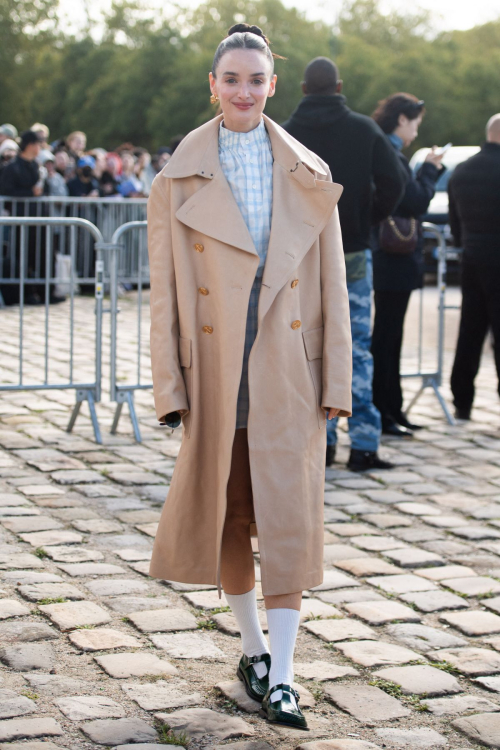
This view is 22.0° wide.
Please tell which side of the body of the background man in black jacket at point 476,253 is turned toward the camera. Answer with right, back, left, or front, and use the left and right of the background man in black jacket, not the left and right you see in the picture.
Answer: back

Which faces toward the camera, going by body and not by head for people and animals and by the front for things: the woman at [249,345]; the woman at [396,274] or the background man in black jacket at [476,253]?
the woman at [249,345]

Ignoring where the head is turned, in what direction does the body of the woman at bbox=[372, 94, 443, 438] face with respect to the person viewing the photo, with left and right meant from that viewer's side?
facing to the right of the viewer

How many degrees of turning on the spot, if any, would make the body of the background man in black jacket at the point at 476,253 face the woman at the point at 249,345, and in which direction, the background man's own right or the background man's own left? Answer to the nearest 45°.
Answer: approximately 180°

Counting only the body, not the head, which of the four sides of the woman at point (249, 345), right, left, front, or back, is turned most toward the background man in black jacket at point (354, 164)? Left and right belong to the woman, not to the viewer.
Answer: back

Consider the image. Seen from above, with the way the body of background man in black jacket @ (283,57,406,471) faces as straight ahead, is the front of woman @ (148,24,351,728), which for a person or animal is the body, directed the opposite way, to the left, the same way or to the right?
the opposite way

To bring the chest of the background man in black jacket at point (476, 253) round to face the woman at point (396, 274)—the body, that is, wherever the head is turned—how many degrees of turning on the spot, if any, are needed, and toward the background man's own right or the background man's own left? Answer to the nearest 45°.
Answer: approximately 135° to the background man's own left

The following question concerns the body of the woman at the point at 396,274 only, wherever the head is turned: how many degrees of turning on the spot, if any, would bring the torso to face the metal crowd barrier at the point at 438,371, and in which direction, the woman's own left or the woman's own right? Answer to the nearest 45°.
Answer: approximately 90° to the woman's own left

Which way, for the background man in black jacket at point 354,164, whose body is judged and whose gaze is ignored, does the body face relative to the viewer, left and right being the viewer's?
facing away from the viewer

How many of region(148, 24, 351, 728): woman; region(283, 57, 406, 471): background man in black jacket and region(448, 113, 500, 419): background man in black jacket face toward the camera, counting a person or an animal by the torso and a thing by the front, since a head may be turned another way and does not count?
1

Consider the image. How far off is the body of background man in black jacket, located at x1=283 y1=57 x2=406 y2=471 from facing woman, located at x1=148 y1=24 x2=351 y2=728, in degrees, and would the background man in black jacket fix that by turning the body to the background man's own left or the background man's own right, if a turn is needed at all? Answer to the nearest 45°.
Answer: approximately 180°
